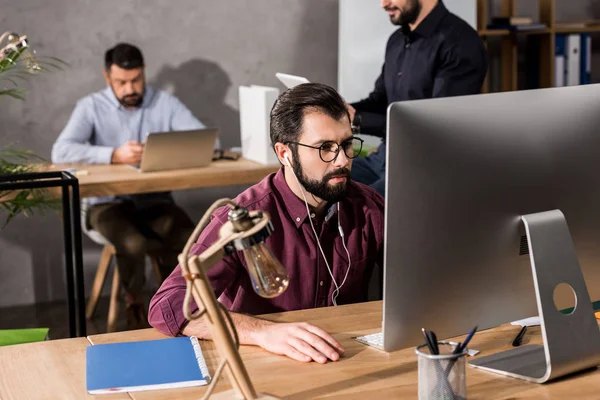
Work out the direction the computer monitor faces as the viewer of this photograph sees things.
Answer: facing away from the viewer and to the left of the viewer

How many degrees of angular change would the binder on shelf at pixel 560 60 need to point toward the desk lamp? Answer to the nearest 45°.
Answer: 0° — it already faces it

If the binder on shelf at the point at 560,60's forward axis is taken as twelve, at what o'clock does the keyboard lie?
The keyboard is roughly at 12 o'clock from the binder on shelf.

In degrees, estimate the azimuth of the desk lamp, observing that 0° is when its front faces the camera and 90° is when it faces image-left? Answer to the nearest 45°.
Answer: approximately 270°

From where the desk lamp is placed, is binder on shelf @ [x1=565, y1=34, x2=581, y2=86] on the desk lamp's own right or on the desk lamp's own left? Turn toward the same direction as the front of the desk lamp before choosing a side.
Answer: on the desk lamp's own left

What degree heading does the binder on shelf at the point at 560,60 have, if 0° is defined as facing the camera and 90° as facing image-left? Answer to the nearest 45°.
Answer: approximately 0°

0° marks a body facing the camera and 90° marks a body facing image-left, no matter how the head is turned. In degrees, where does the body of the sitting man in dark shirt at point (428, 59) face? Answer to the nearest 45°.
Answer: approximately 45°
